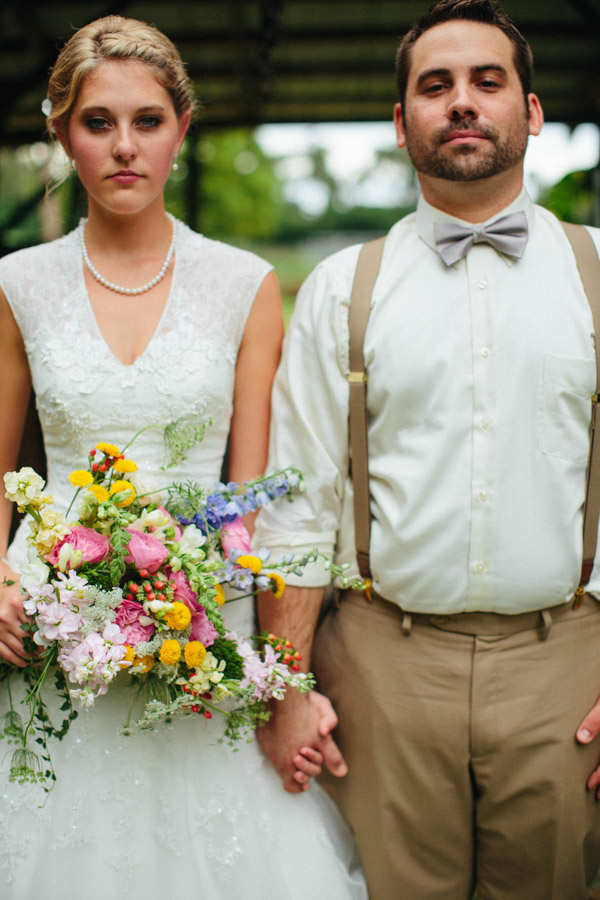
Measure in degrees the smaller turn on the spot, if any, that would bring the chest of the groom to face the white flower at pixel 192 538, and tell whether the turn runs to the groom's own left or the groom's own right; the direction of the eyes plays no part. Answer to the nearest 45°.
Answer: approximately 45° to the groom's own right

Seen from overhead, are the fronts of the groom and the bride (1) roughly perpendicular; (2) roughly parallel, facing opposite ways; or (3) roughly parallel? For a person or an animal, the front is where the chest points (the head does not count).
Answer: roughly parallel

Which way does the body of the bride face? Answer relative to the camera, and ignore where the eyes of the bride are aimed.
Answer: toward the camera

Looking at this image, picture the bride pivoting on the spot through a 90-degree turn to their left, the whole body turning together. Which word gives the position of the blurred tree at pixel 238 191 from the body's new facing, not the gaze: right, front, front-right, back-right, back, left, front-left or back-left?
left

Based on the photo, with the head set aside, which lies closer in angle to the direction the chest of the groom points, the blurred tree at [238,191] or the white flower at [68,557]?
the white flower

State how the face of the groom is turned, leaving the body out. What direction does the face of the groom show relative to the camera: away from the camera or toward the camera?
toward the camera

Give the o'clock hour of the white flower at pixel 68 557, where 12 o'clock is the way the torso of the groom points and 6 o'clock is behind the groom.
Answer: The white flower is roughly at 2 o'clock from the groom.

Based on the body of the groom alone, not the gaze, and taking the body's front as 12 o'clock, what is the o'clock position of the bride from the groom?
The bride is roughly at 3 o'clock from the groom.

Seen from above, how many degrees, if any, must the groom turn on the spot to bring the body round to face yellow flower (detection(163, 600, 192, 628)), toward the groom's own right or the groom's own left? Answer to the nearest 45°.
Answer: approximately 45° to the groom's own right

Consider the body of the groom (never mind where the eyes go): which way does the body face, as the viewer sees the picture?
toward the camera

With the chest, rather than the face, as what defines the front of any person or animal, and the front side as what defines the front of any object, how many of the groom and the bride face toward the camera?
2

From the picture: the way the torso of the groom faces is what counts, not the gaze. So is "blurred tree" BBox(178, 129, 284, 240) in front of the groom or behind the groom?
behind

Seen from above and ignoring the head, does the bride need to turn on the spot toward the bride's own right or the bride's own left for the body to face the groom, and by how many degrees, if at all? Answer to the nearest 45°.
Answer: approximately 90° to the bride's own left
